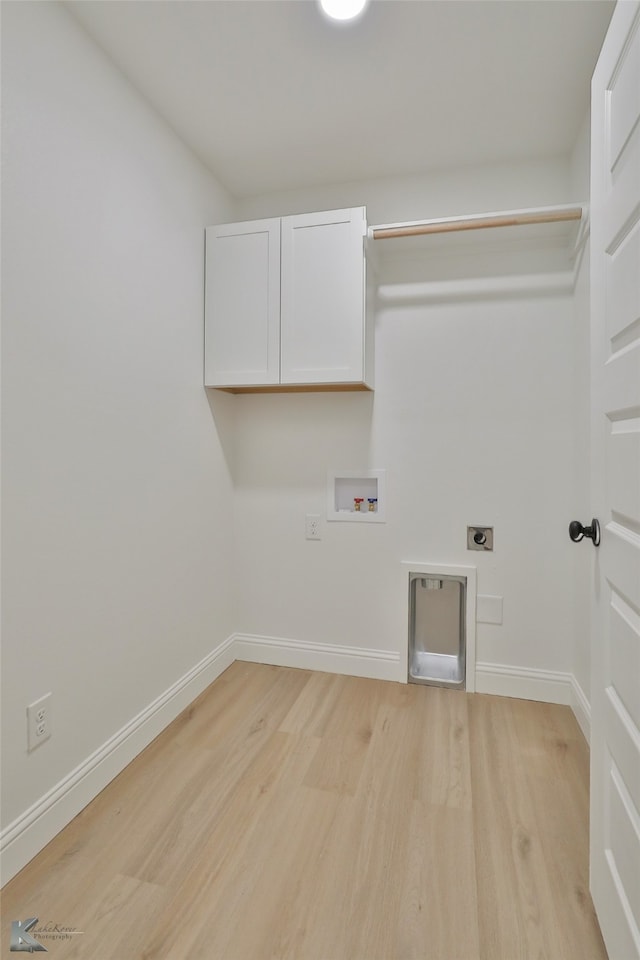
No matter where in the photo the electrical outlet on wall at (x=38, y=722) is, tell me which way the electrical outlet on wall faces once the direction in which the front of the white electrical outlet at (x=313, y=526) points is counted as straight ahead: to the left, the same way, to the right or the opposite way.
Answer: to the left

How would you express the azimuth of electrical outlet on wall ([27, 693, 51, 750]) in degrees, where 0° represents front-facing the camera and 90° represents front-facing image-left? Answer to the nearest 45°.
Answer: approximately 315°

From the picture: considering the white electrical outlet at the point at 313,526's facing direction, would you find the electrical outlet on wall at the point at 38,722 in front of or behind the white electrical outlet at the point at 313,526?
in front

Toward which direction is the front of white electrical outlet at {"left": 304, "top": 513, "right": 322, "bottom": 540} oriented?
toward the camera

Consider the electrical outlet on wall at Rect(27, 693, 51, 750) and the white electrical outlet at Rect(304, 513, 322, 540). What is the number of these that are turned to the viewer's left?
0

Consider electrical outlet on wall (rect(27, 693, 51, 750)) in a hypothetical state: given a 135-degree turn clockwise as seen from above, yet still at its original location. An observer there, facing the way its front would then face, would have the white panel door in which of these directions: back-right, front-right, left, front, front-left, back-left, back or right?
back-left

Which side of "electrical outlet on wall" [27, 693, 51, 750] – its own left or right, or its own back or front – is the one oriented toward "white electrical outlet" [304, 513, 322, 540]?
left
